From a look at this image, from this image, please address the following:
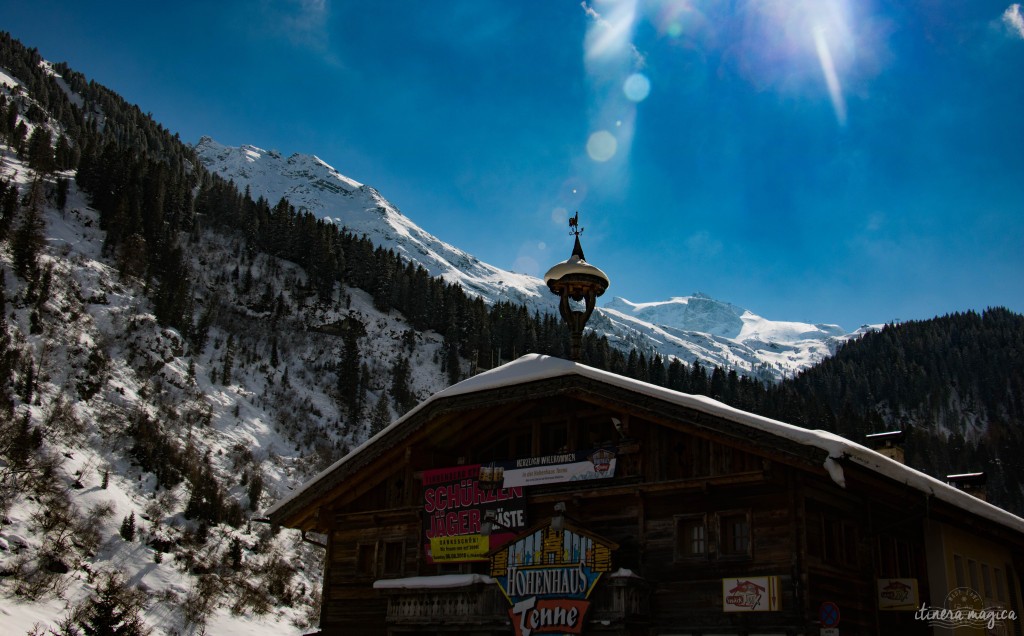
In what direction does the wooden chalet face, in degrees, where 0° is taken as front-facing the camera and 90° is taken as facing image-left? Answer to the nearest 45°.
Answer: approximately 45°

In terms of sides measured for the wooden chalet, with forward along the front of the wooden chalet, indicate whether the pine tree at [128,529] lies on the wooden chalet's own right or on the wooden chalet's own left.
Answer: on the wooden chalet's own right
